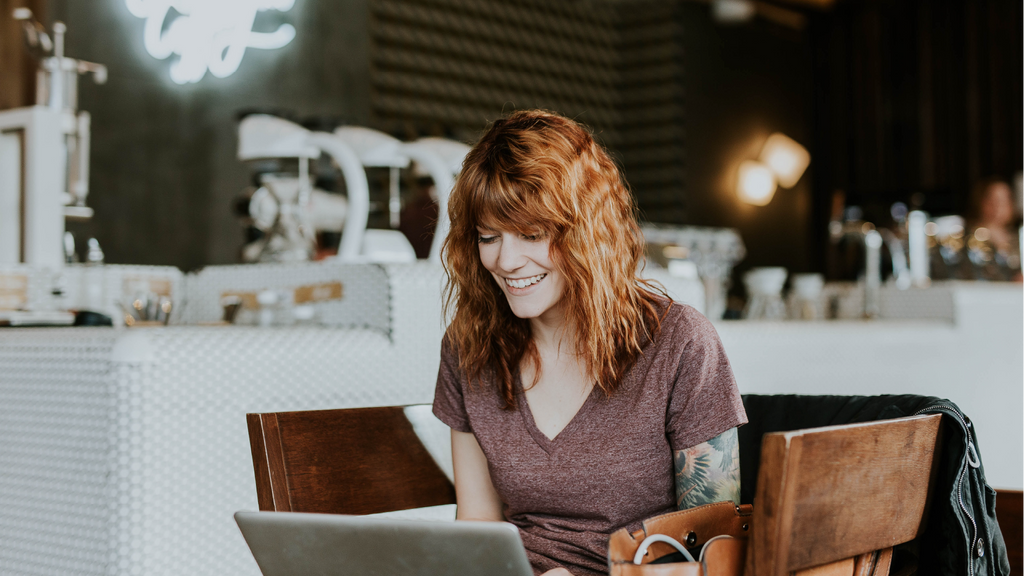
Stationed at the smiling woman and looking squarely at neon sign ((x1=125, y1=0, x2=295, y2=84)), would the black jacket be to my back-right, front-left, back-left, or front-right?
back-right

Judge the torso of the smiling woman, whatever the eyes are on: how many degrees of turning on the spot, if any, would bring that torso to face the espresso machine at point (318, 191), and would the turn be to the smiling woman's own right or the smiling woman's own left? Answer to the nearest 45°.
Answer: approximately 90° to the smiling woman's own right

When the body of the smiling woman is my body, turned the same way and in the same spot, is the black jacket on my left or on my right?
on my left

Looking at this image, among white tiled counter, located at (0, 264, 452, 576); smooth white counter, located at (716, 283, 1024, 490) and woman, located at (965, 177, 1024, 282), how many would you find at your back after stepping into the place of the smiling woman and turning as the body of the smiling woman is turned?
2

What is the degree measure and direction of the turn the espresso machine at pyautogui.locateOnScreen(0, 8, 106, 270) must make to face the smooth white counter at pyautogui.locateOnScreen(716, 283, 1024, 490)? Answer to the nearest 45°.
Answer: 0° — it already faces it

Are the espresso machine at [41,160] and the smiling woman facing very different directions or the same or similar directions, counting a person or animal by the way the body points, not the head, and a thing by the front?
very different directions
